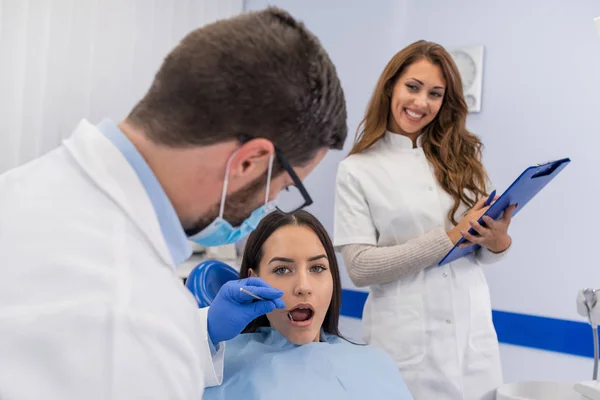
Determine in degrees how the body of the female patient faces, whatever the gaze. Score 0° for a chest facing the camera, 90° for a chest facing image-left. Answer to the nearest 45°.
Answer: approximately 0°

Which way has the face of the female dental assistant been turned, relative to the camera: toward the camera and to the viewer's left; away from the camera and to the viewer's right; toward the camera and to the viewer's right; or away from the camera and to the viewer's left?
toward the camera and to the viewer's left
